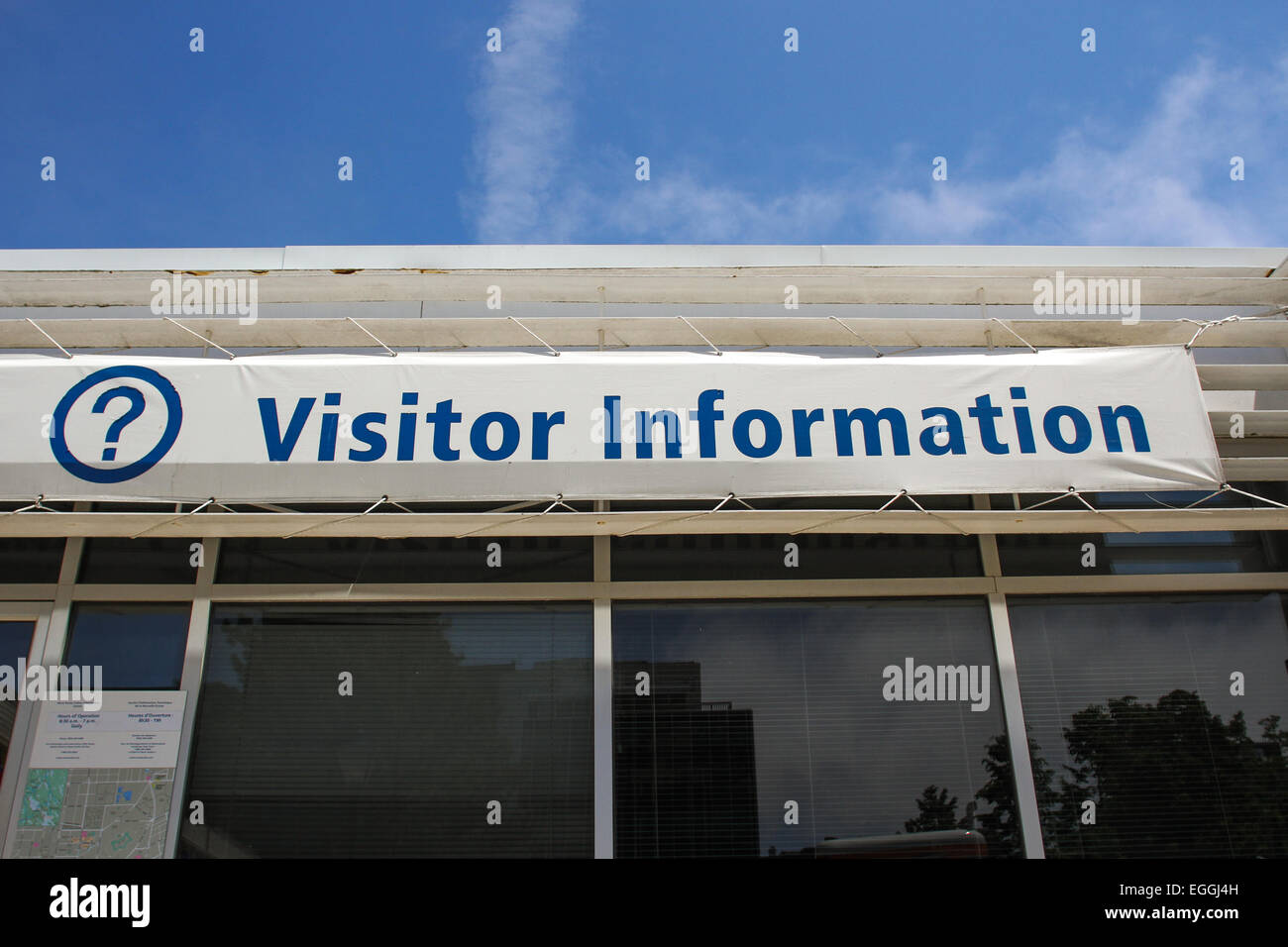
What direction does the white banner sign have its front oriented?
toward the camera

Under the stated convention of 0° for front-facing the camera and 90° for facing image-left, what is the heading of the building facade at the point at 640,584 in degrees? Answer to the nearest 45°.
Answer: approximately 0°
